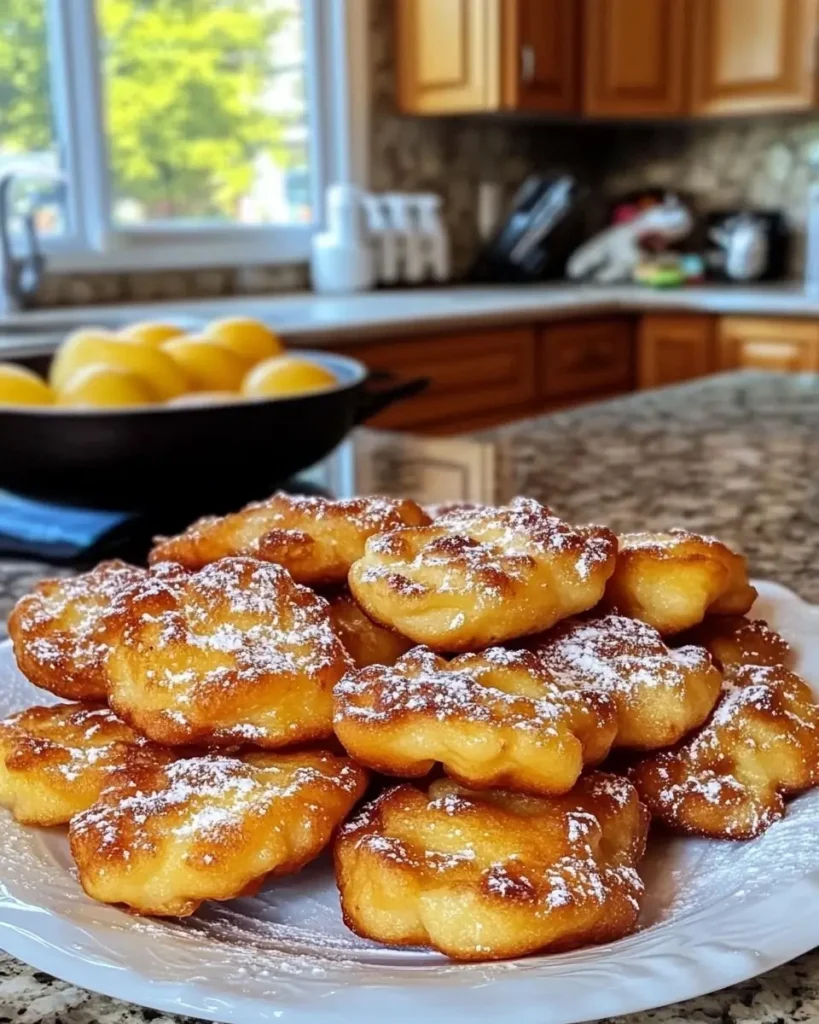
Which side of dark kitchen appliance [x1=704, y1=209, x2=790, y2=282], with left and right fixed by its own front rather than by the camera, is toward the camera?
front

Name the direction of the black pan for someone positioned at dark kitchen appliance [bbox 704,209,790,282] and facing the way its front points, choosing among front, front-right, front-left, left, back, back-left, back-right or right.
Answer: front

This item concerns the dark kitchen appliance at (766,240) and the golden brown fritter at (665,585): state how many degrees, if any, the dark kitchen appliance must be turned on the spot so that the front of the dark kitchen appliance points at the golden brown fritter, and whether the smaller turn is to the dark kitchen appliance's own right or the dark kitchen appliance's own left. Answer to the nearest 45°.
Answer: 0° — it already faces it

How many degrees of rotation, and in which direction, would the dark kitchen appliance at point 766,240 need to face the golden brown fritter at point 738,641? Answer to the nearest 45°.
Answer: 0° — it already faces it

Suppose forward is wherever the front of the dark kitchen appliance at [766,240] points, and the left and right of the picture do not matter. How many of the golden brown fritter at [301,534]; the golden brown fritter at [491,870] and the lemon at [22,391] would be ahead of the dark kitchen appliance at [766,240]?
3

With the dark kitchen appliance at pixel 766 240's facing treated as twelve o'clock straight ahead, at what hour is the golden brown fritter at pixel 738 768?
The golden brown fritter is roughly at 12 o'clock from the dark kitchen appliance.

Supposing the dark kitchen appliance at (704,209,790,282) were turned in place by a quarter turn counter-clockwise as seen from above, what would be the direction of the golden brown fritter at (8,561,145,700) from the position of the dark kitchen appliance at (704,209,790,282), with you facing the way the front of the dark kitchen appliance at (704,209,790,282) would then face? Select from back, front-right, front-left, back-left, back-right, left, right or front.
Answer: right

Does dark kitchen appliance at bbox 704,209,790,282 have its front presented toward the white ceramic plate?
yes

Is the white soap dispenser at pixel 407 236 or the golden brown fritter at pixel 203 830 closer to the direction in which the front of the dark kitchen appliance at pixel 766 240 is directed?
the golden brown fritter

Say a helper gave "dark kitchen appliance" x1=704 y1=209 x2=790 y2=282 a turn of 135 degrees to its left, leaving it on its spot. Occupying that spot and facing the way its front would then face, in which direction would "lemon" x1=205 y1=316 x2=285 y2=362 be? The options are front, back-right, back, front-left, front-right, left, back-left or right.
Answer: back-right

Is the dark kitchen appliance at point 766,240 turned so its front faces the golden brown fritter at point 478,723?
yes

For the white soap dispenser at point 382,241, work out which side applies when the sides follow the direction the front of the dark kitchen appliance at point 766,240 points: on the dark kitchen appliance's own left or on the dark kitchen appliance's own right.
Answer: on the dark kitchen appliance's own right

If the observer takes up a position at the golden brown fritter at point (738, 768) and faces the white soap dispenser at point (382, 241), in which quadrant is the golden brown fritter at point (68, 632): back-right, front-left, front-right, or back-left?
front-left

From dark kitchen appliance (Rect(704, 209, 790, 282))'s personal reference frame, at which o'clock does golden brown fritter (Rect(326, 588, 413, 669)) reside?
The golden brown fritter is roughly at 12 o'clock from the dark kitchen appliance.

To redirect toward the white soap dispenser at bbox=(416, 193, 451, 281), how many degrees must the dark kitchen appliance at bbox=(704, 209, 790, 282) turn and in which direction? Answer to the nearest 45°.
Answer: approximately 45° to its right

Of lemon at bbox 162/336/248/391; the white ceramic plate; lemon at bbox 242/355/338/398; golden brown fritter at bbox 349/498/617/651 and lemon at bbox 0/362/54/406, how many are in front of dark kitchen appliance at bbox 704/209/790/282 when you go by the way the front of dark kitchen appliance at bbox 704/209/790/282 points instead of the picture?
5

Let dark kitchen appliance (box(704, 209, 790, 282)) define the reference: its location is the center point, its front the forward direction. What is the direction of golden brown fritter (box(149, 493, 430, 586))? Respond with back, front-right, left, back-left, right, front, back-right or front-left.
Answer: front

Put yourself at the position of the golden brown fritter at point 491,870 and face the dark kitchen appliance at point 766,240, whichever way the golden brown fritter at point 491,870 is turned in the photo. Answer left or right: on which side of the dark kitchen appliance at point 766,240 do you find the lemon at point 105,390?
left

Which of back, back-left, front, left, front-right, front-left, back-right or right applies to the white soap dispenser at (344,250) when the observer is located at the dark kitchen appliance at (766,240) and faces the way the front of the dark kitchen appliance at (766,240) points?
front-right

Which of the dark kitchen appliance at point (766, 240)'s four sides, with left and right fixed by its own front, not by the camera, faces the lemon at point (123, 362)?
front
